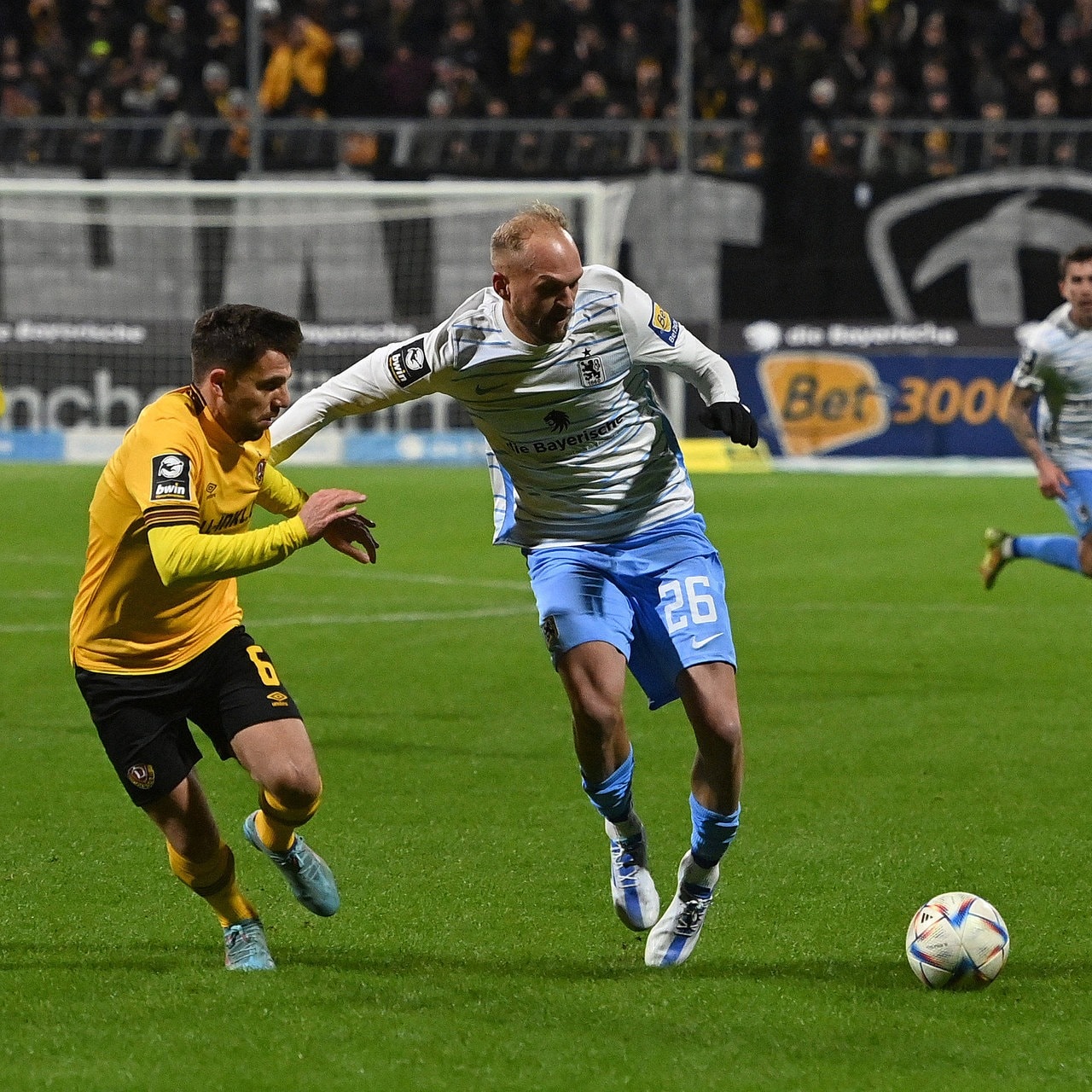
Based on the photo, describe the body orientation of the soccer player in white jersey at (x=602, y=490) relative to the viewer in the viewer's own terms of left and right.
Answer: facing the viewer

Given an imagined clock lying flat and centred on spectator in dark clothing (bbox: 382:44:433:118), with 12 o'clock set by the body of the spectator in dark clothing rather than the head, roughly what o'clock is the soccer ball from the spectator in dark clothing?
The soccer ball is roughly at 12 o'clock from the spectator in dark clothing.

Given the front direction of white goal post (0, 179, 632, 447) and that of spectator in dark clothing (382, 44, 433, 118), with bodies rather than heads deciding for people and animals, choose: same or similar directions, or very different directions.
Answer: same or similar directions

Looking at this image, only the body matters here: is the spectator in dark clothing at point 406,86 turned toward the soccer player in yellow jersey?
yes

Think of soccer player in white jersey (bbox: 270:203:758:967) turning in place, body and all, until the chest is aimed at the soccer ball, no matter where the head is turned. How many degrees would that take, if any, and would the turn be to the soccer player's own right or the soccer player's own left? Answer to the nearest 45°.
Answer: approximately 45° to the soccer player's own left

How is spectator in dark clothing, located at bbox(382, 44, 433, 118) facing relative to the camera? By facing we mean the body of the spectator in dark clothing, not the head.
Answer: toward the camera

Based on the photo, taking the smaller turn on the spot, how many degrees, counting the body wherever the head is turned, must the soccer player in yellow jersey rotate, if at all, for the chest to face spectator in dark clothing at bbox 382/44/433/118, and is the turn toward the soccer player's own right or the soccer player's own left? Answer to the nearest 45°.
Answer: approximately 135° to the soccer player's own left

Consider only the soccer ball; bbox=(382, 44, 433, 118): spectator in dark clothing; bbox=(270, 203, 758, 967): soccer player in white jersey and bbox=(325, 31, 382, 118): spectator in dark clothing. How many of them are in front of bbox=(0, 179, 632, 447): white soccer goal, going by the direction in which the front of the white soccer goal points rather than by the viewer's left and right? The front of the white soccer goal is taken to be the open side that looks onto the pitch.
2

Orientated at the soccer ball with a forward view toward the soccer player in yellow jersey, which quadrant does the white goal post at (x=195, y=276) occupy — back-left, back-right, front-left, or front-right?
front-right

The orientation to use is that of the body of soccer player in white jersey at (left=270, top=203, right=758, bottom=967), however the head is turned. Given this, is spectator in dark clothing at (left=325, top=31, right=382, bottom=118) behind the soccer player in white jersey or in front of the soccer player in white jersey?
behind

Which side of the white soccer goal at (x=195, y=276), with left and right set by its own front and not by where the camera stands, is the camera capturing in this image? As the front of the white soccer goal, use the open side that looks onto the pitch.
front

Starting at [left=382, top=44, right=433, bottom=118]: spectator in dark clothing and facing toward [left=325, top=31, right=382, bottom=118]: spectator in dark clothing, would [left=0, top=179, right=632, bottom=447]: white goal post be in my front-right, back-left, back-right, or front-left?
front-left

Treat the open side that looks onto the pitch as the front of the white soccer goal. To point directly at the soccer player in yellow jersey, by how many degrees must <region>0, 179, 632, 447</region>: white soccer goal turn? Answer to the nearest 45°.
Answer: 0° — it already faces them
